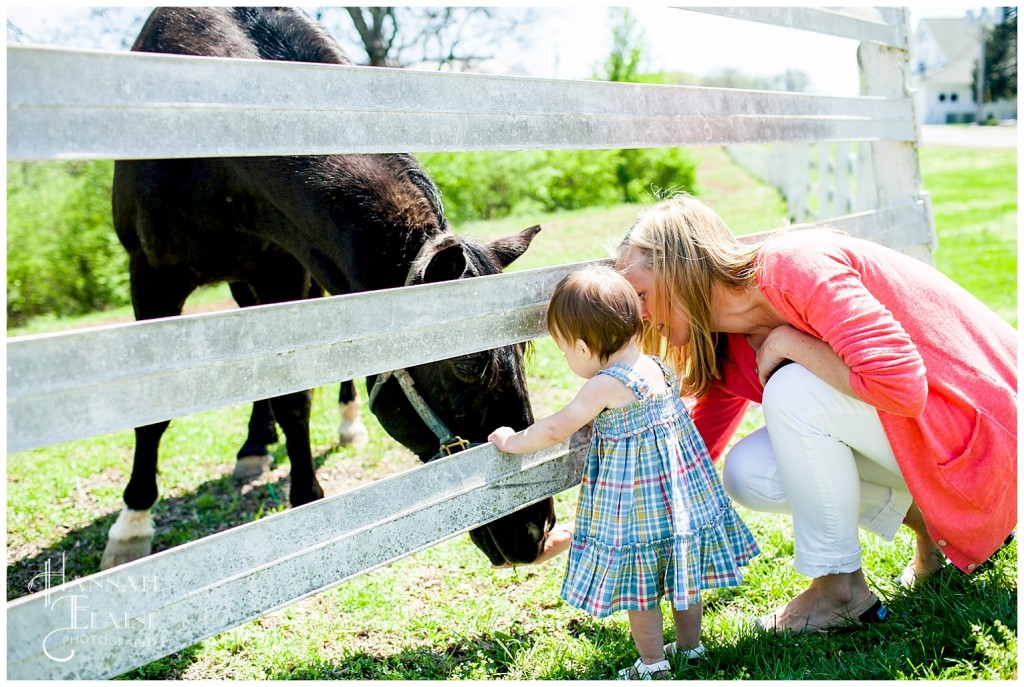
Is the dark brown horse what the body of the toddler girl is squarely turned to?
yes

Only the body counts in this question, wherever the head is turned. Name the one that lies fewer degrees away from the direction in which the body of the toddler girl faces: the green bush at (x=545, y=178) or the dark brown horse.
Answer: the dark brown horse

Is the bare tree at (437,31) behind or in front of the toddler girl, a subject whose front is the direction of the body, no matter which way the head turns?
in front

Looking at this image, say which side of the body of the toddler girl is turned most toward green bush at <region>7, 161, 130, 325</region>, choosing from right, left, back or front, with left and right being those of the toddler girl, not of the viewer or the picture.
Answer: front

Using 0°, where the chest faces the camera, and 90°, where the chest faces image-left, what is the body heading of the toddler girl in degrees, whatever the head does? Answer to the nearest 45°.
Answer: approximately 135°

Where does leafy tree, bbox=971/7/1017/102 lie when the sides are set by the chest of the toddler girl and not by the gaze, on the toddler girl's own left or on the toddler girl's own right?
on the toddler girl's own right

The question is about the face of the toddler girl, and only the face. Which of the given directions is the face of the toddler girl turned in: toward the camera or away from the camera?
away from the camera

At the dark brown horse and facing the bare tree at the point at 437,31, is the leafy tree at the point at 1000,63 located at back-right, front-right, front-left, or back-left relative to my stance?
front-right

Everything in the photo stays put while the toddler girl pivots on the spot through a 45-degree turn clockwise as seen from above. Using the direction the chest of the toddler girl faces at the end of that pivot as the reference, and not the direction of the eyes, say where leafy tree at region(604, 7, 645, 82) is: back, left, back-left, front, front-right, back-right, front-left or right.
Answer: front

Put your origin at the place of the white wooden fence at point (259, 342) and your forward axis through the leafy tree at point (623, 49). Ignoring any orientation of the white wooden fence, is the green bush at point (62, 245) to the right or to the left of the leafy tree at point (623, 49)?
left

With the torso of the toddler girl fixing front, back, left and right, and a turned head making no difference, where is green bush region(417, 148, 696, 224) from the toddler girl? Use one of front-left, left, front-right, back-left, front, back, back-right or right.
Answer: front-right
